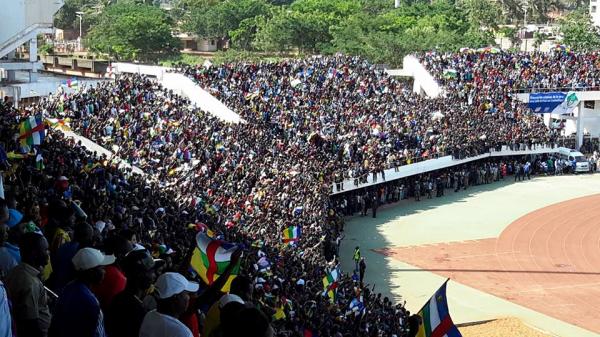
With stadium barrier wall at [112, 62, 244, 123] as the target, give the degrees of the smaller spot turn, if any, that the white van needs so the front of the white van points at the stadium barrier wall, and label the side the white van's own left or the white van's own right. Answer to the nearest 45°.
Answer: approximately 90° to the white van's own right

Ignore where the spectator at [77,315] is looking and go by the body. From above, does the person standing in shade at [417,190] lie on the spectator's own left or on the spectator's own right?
on the spectator's own left

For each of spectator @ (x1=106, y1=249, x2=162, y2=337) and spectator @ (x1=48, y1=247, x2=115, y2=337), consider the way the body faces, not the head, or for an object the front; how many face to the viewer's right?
2

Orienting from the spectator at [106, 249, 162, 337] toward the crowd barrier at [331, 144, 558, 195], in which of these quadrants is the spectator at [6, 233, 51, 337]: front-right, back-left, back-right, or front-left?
back-left

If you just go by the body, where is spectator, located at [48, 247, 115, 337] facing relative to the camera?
to the viewer's right
